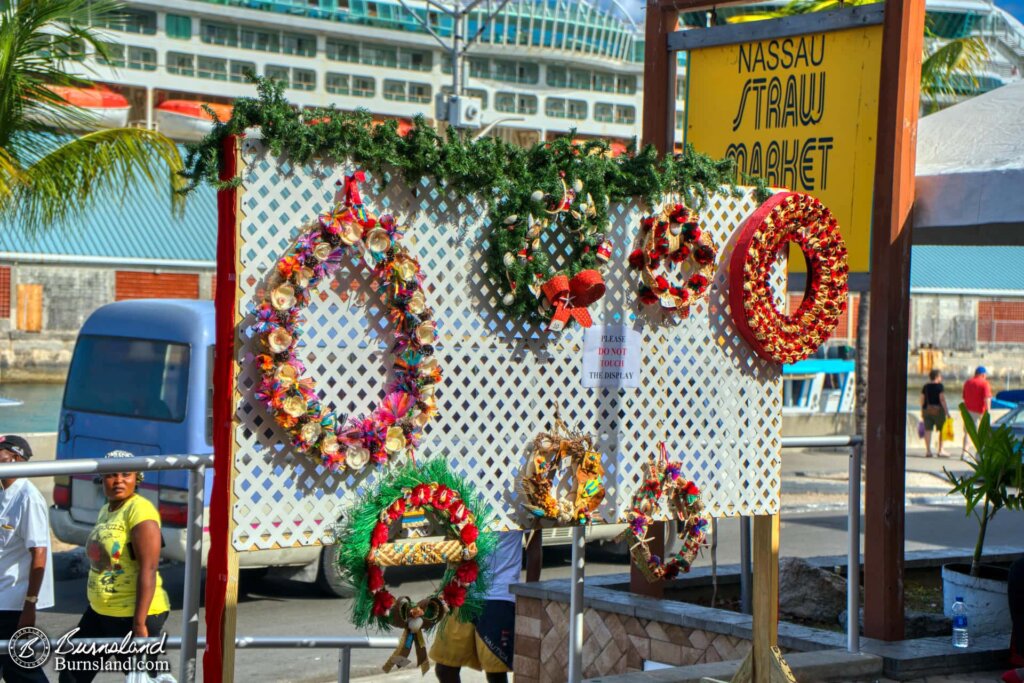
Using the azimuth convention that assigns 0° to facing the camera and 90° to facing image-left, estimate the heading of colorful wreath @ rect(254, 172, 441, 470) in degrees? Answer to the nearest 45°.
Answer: approximately 0°

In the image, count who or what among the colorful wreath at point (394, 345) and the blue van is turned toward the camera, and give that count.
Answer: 1

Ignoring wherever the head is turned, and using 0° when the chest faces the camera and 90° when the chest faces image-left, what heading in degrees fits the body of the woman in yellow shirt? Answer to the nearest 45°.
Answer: approximately 45°

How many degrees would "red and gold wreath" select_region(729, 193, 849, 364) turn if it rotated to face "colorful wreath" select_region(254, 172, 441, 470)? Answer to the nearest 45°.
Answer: approximately 90° to its right

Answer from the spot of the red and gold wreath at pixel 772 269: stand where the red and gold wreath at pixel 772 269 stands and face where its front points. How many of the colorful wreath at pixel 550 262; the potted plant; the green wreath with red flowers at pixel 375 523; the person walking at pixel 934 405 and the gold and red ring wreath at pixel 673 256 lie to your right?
3

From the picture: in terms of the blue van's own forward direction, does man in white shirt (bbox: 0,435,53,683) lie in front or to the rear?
to the rear

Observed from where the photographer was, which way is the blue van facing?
facing away from the viewer and to the right of the viewer

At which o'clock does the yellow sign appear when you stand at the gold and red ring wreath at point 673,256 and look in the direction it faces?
The yellow sign is roughly at 8 o'clock from the gold and red ring wreath.

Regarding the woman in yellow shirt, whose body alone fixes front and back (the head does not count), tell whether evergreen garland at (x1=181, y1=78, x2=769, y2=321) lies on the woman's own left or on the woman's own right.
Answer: on the woman's own left

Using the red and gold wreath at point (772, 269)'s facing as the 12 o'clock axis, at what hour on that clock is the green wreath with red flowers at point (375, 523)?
The green wreath with red flowers is roughly at 3 o'clock from the red and gold wreath.
